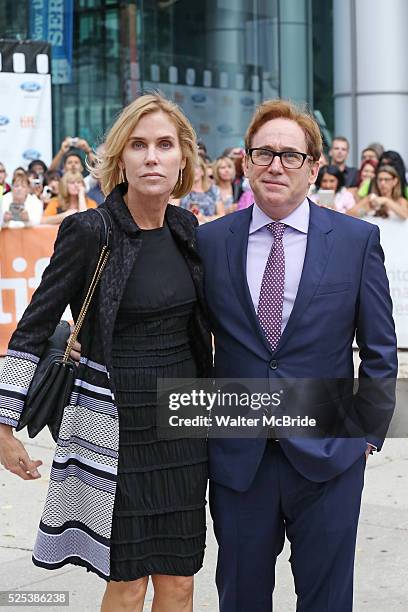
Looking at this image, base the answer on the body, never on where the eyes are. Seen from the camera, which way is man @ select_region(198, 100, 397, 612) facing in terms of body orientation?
toward the camera

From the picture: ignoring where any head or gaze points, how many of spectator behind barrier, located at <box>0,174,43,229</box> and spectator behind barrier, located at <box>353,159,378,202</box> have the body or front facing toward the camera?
2

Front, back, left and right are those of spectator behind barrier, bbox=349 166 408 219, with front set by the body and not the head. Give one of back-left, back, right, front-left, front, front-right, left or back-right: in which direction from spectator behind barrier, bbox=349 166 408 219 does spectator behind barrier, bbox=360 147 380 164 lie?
back-right

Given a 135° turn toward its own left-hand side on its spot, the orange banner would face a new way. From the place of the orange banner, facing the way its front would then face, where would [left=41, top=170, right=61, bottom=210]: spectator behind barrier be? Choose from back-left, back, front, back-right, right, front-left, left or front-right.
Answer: front-left

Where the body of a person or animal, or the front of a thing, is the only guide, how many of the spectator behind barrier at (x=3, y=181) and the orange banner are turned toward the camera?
2

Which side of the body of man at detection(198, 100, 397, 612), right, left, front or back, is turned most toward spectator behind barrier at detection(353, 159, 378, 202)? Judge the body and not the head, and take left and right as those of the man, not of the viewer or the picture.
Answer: back

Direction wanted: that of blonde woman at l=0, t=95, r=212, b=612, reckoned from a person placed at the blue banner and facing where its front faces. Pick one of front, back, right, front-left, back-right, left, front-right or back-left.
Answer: front

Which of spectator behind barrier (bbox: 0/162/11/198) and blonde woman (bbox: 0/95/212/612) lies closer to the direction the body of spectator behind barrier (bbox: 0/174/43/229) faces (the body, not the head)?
the blonde woman

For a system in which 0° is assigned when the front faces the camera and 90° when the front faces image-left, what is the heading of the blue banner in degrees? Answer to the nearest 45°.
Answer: approximately 0°

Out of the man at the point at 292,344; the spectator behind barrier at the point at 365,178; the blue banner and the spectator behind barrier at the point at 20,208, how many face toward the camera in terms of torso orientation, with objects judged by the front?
4

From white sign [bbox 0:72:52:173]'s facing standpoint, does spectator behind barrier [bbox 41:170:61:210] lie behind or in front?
in front

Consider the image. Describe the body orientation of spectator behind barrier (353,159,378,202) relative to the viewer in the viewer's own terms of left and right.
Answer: facing the viewer

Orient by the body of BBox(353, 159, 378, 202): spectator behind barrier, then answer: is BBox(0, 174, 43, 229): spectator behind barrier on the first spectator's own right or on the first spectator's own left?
on the first spectator's own right

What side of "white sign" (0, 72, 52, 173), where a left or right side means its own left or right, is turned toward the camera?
front

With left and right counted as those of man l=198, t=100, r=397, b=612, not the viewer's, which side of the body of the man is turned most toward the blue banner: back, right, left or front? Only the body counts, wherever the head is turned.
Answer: back

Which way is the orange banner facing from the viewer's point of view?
toward the camera

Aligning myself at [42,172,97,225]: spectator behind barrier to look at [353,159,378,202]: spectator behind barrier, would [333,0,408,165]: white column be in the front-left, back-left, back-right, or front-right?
front-left

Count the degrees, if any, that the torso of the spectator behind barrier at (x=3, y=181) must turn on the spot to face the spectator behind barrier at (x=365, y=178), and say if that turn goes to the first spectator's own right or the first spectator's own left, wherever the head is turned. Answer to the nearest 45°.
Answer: approximately 90° to the first spectator's own left

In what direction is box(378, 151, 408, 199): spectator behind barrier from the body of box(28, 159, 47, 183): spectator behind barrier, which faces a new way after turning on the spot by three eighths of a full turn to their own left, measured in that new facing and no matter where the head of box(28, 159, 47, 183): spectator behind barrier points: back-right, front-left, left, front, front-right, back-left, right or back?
right
